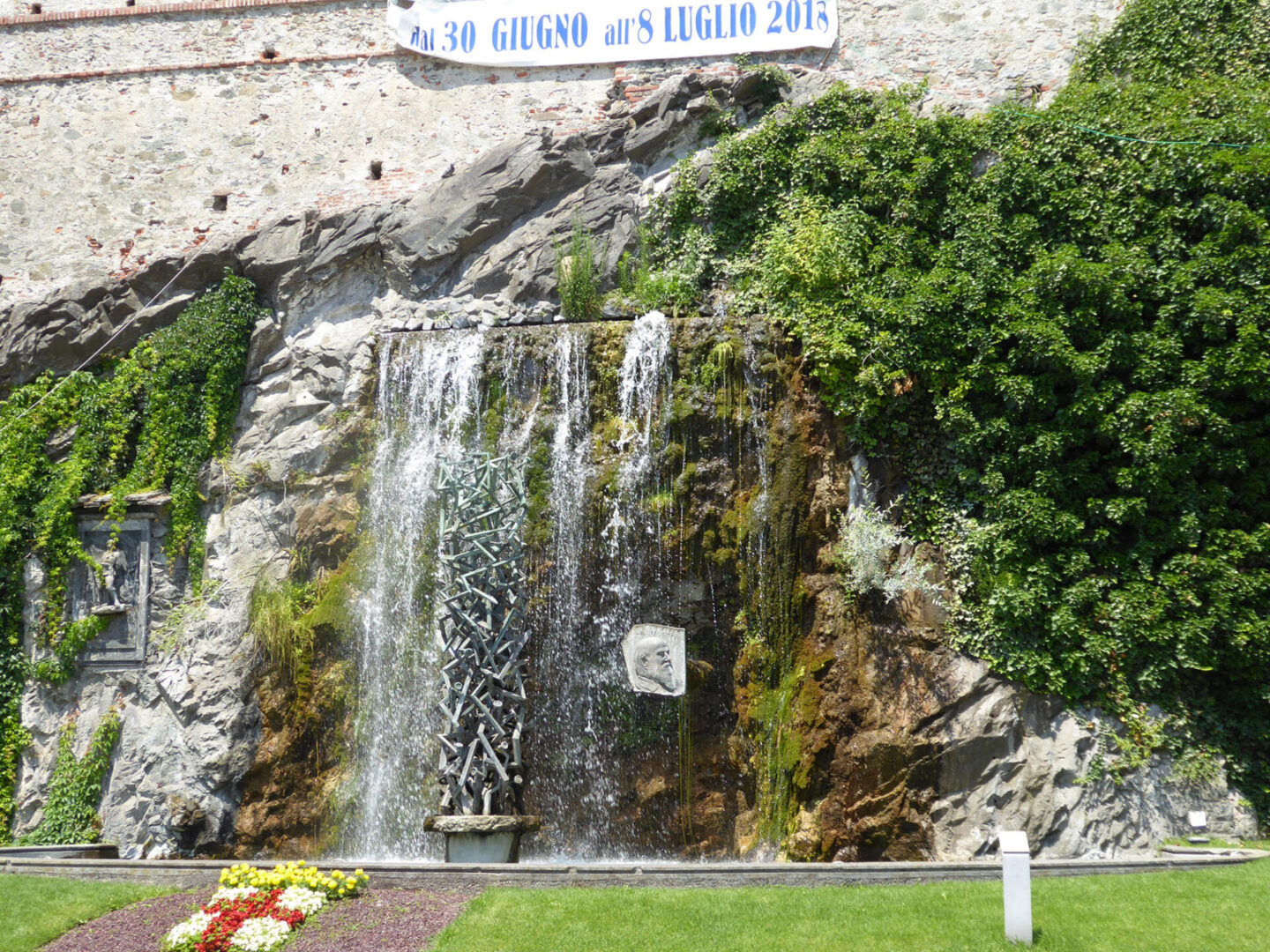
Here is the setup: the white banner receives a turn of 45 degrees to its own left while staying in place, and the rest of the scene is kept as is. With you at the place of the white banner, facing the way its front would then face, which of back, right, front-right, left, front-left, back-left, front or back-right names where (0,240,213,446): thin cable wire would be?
back-right

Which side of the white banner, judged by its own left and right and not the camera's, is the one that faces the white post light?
front

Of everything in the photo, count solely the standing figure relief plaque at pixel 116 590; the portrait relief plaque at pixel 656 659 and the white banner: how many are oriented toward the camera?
3

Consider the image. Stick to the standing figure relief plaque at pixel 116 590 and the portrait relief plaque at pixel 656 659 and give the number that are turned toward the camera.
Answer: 2

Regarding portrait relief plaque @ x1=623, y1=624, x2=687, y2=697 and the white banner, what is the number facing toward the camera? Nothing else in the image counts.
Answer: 2

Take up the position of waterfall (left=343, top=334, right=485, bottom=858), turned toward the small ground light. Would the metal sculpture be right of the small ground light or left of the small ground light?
right

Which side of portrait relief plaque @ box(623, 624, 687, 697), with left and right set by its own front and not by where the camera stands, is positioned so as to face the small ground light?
left

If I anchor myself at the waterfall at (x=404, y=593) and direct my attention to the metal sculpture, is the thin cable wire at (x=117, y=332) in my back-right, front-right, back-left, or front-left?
back-right
